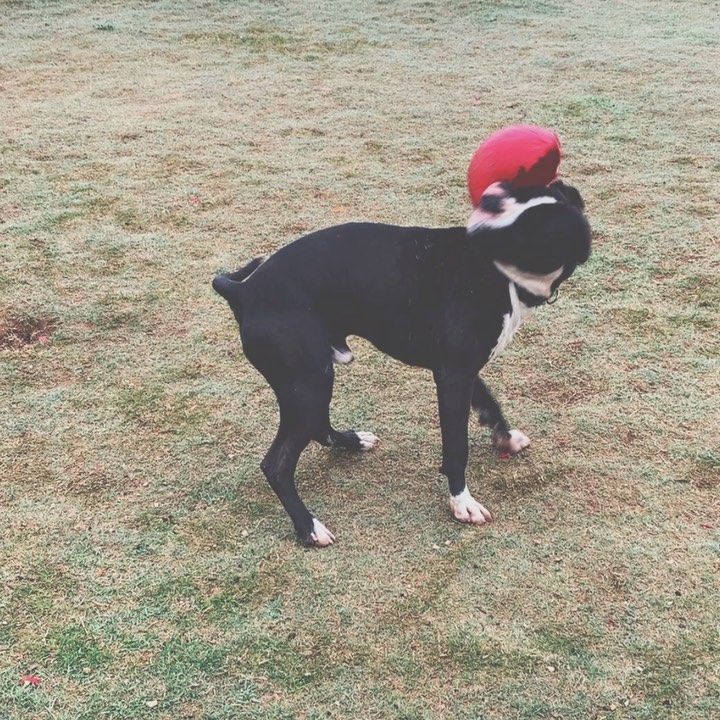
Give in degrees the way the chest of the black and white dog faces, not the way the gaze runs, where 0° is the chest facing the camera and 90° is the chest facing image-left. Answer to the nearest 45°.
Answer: approximately 270°
